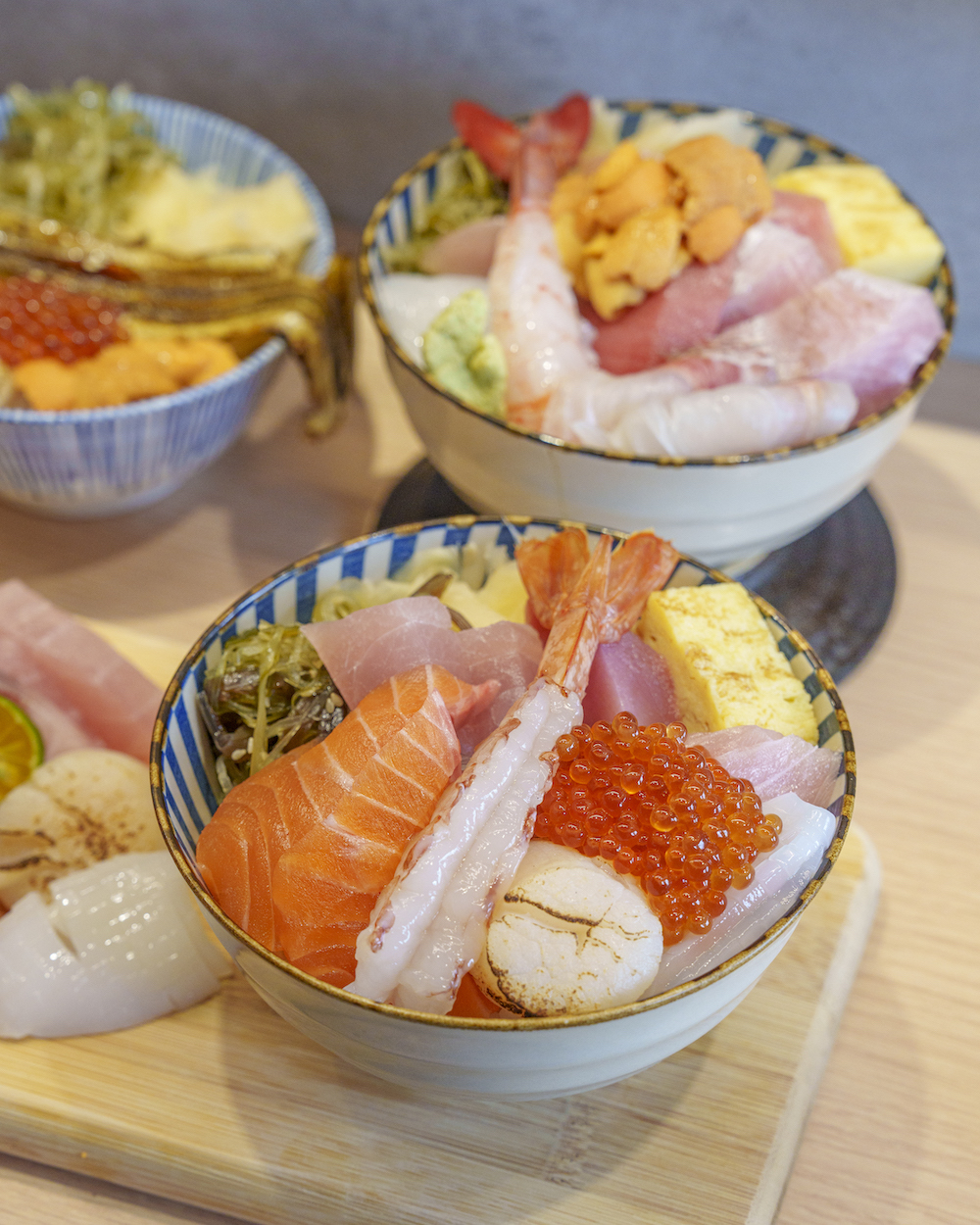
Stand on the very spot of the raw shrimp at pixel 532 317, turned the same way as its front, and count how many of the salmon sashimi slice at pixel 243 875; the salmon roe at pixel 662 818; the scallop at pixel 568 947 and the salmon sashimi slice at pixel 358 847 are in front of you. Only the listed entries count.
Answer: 4

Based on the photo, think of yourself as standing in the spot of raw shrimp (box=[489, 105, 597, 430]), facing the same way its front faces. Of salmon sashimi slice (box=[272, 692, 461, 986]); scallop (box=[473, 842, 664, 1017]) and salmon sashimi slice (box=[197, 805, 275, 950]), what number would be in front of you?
3

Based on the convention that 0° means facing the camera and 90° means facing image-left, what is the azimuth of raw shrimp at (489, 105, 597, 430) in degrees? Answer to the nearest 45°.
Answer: approximately 0°

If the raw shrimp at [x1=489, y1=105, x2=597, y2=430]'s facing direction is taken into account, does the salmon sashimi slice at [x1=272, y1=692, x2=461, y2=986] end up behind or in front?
in front

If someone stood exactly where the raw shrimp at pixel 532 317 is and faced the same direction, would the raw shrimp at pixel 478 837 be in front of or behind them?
in front

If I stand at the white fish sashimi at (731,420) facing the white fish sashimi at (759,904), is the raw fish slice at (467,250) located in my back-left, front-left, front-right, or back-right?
back-right

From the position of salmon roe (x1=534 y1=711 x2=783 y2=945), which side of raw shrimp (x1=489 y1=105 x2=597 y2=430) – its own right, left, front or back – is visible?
front
